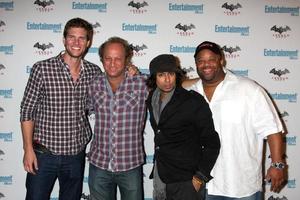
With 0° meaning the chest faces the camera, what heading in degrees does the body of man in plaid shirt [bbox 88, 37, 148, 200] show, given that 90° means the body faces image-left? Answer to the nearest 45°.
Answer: approximately 0°

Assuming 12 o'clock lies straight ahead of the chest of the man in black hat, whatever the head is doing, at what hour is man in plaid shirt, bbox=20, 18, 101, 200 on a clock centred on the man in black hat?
The man in plaid shirt is roughly at 2 o'clock from the man in black hat.

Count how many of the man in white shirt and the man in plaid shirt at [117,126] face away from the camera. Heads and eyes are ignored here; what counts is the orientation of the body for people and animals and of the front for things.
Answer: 0

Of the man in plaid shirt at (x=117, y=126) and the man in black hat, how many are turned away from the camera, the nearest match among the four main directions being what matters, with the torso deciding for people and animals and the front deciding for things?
0

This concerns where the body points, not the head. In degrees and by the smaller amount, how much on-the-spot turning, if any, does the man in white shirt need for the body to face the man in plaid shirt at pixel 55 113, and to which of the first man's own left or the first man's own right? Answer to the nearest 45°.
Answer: approximately 45° to the first man's own right
